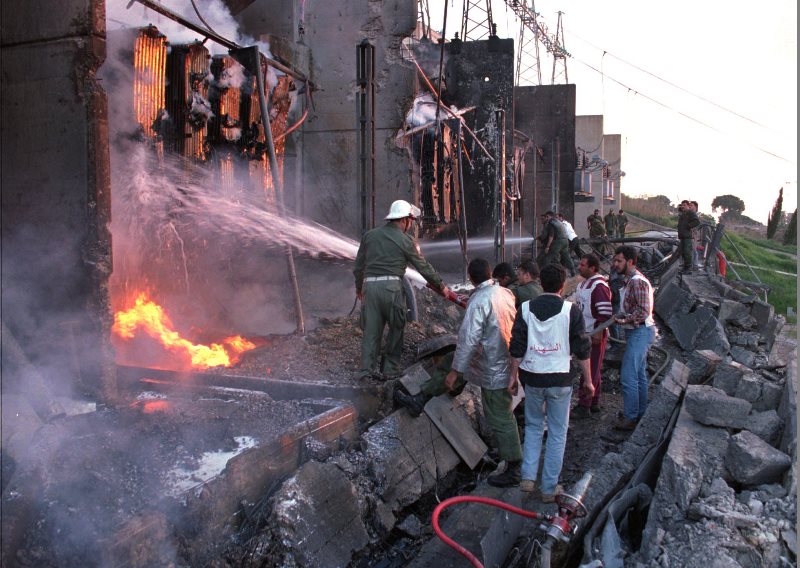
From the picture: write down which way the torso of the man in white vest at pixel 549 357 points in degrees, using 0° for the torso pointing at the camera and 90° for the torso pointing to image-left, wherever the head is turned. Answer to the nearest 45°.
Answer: approximately 180°

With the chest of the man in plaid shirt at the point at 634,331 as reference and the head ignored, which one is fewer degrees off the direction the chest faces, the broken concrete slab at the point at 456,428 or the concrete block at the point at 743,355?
the broken concrete slab

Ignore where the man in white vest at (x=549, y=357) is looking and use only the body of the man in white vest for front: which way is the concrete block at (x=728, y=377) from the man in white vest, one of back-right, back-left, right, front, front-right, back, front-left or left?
front-right

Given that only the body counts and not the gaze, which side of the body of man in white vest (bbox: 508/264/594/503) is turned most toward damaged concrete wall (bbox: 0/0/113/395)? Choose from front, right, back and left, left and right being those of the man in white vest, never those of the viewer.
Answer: left

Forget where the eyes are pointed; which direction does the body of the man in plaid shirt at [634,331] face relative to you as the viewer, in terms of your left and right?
facing to the left of the viewer

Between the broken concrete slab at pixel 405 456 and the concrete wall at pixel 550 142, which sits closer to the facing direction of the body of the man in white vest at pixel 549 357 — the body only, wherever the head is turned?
the concrete wall

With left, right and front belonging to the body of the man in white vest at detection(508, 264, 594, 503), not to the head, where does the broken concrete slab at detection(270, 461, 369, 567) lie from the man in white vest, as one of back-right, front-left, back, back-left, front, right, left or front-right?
back-left

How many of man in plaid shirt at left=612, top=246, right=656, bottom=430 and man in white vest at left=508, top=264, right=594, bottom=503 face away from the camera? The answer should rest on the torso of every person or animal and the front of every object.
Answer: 1

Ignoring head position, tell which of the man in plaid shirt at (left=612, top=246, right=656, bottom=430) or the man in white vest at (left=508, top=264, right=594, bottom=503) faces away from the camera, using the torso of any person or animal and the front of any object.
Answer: the man in white vest
